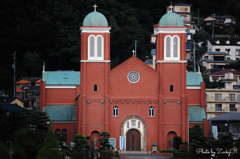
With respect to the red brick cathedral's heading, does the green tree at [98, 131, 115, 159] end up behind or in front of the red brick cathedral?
in front

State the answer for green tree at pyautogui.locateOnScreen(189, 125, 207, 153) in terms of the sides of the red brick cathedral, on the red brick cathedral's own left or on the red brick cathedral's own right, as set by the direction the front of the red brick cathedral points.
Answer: on the red brick cathedral's own left

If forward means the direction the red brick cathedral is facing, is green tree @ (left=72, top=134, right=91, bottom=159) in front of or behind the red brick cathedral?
in front

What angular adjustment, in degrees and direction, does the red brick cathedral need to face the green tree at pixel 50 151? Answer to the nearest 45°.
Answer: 0° — it already faces it

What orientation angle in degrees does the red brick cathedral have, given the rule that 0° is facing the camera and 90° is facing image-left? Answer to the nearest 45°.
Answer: approximately 0°
